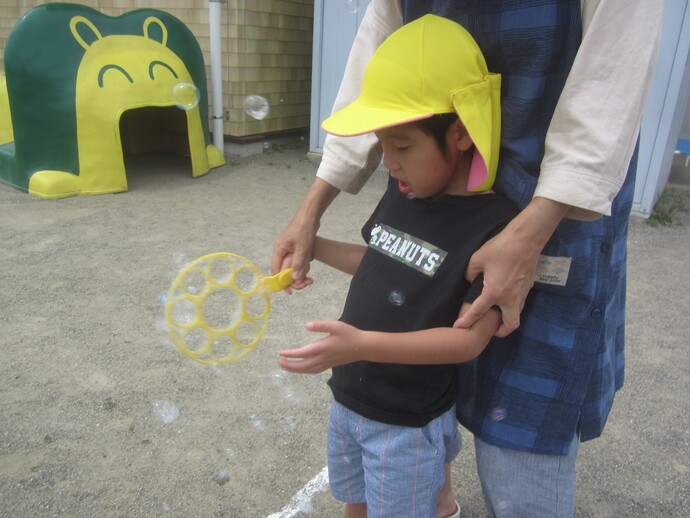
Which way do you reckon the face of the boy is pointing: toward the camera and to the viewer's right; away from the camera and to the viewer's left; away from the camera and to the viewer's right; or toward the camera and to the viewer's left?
toward the camera and to the viewer's left

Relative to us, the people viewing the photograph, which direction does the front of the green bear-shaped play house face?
facing the viewer and to the right of the viewer

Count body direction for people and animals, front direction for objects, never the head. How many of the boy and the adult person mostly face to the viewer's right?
0

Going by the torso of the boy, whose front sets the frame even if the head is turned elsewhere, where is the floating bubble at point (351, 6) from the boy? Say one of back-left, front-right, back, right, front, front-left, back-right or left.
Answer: back-right

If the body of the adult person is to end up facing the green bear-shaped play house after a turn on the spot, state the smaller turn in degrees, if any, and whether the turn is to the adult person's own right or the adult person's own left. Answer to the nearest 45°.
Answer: approximately 90° to the adult person's own right

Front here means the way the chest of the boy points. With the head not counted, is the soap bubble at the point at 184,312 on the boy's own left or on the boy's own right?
on the boy's own right

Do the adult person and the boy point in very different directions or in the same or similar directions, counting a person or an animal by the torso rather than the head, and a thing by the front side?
same or similar directions

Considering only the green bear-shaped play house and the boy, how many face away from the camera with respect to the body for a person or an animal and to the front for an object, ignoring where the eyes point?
0

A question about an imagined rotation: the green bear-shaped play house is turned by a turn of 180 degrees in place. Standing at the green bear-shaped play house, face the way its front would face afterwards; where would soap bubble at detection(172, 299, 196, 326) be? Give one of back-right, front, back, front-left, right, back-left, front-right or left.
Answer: back-left
